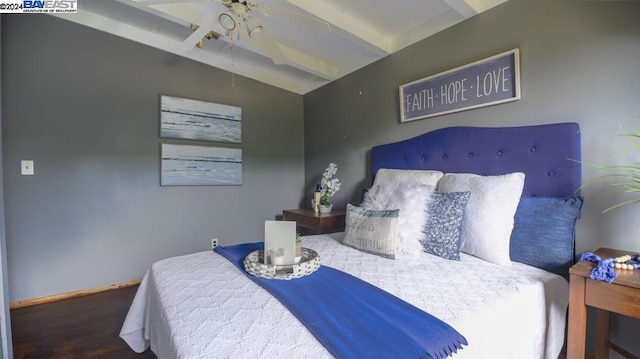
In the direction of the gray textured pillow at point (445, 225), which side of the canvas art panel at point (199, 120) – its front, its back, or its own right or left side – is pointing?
front

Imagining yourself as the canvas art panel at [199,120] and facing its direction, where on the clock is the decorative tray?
The decorative tray is roughly at 1 o'clock from the canvas art panel.

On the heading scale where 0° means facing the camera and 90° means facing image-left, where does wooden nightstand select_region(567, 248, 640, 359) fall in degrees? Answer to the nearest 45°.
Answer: approximately 45°

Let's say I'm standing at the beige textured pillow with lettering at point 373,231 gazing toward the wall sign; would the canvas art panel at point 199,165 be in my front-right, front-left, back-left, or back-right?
back-left

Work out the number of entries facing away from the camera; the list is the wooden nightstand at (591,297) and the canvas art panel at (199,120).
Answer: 0

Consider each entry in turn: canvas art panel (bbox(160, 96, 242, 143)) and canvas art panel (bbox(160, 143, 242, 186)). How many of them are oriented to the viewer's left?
0

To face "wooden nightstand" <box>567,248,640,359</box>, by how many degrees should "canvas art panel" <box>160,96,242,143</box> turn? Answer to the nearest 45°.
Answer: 0° — it already faces it

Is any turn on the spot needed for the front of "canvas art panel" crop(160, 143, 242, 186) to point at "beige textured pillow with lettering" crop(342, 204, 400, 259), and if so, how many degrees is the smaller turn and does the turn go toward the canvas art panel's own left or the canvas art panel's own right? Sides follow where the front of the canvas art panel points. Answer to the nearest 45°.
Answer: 0° — it already faces it

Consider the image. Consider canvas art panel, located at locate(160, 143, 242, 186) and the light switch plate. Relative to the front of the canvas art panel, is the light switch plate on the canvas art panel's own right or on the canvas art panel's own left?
on the canvas art panel's own right

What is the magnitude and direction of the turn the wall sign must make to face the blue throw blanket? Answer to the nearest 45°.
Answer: approximately 45° to its left

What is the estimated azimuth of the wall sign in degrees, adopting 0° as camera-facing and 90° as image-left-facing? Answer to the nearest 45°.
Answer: approximately 45°

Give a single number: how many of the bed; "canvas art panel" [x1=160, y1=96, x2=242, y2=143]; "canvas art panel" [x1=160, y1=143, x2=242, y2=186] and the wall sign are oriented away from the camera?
0

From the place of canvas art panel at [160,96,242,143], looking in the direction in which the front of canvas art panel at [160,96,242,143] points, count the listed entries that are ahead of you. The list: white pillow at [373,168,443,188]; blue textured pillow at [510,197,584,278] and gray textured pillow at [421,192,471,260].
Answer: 3
